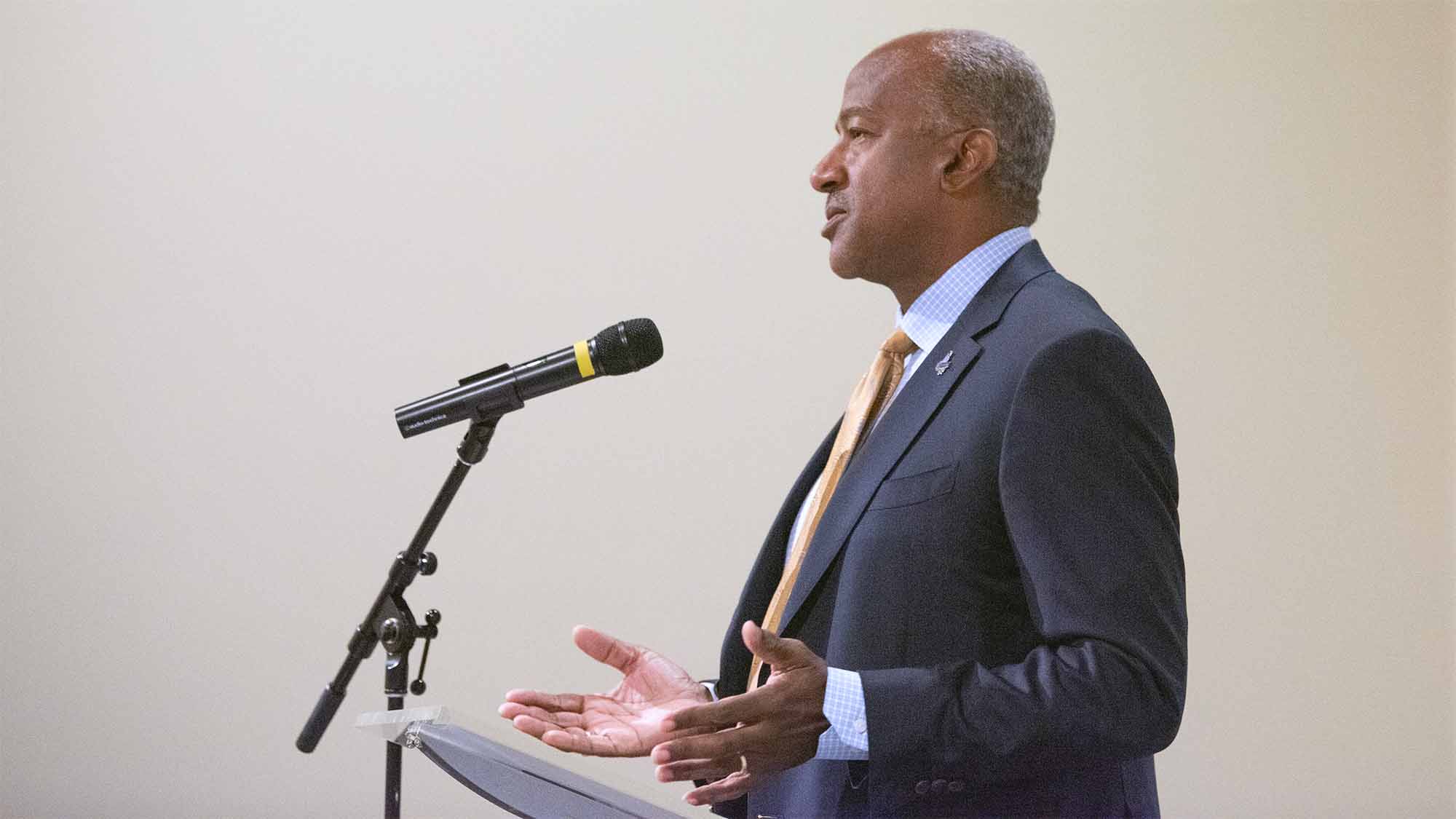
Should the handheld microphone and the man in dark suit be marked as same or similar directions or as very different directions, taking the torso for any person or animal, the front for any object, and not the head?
very different directions

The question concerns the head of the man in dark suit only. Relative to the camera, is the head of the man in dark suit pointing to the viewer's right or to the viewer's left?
to the viewer's left

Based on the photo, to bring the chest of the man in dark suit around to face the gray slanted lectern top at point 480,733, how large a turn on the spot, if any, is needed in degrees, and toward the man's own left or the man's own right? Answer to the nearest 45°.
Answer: approximately 45° to the man's own left

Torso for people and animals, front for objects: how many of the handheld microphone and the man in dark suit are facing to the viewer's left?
1

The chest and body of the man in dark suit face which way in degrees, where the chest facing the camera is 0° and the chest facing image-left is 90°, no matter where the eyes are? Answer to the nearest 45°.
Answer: approximately 90°

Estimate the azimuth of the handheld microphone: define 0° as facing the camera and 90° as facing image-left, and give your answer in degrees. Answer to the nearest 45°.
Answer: approximately 270°
